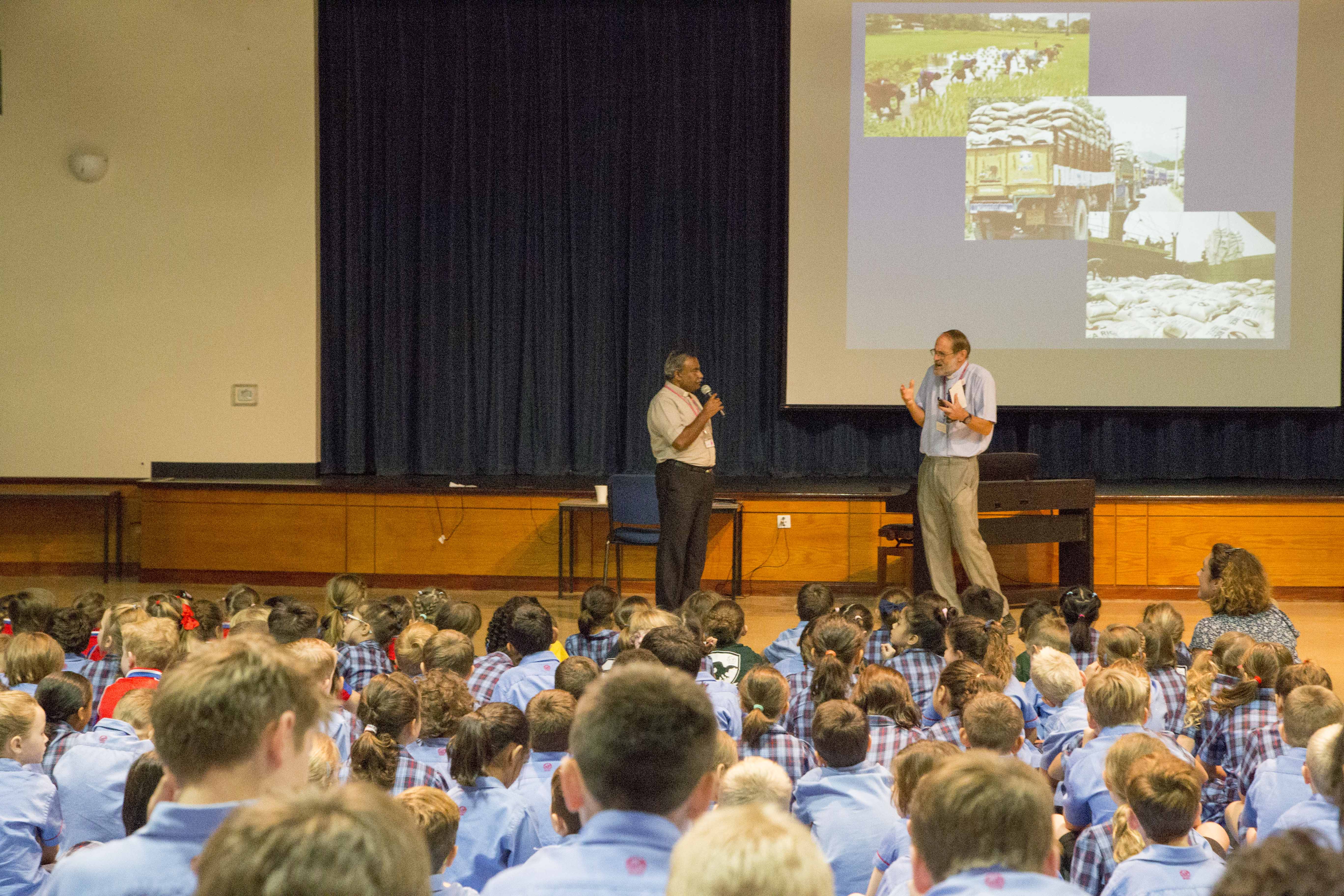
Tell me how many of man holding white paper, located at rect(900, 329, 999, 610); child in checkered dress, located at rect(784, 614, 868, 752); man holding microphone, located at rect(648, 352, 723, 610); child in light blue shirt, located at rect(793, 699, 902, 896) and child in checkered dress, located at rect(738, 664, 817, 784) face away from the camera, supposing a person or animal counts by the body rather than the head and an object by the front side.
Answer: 3

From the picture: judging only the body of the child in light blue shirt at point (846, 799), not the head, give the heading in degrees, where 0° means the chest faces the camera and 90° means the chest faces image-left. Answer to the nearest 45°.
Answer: approximately 180°

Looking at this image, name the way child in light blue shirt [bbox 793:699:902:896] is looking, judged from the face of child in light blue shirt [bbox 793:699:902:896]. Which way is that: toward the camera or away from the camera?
away from the camera

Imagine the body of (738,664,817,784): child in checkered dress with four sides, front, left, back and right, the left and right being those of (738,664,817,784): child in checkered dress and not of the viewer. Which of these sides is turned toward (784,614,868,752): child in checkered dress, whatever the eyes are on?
front

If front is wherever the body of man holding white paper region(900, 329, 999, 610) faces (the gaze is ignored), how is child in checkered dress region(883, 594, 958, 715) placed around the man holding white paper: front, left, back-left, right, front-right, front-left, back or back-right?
front-left

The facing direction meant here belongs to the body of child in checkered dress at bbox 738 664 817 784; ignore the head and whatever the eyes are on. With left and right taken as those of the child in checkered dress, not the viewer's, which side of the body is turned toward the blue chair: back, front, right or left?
front

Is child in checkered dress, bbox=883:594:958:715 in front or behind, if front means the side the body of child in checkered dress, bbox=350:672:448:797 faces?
in front

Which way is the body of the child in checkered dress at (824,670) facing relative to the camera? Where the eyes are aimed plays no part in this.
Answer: away from the camera

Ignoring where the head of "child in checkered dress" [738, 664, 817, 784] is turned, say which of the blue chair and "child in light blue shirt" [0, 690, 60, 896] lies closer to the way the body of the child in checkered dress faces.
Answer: the blue chair

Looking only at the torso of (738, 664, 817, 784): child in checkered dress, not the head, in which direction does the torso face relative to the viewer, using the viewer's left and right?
facing away from the viewer

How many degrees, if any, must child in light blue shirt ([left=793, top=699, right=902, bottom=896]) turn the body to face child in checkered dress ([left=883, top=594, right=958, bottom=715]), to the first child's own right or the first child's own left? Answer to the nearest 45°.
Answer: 0° — they already face them

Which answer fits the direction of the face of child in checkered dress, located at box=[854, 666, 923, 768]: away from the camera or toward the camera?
away from the camera

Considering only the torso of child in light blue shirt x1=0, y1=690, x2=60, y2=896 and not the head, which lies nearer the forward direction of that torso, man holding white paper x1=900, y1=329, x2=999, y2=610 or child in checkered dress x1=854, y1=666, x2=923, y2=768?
the man holding white paper

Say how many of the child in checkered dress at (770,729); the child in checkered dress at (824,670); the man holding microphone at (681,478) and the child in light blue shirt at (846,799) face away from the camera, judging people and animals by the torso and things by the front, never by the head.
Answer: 3
